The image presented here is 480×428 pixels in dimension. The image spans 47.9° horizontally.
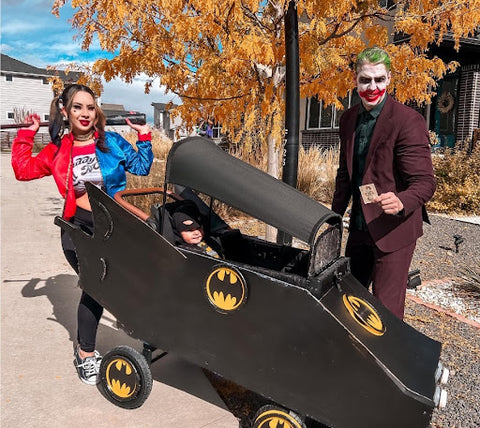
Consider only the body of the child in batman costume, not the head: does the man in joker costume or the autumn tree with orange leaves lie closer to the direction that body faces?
the man in joker costume

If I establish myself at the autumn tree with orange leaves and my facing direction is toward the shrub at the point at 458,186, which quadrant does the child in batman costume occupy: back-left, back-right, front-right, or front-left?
back-right

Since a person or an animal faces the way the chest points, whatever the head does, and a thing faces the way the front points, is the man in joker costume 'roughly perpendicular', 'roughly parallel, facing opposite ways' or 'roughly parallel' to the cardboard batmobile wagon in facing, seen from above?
roughly perpendicular

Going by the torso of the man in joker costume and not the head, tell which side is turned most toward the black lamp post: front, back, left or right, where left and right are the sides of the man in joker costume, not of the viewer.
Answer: right

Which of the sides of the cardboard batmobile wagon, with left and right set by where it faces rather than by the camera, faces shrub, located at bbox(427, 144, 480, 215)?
left

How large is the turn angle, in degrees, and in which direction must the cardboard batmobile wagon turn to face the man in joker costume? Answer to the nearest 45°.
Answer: approximately 90° to its left

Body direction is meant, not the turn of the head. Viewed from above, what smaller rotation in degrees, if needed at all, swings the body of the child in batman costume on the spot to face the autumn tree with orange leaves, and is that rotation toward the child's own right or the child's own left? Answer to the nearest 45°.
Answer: approximately 135° to the child's own left

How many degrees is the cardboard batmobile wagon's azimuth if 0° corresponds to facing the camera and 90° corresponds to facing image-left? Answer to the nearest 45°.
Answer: approximately 315°

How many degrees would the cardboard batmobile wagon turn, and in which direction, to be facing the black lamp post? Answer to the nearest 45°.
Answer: approximately 135° to its left
